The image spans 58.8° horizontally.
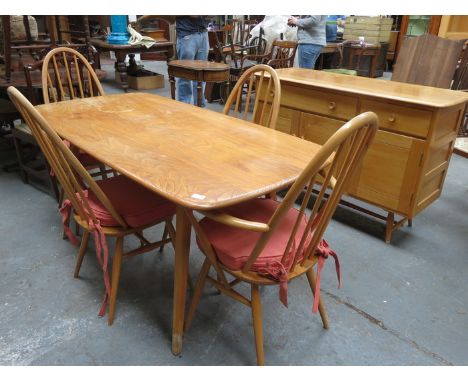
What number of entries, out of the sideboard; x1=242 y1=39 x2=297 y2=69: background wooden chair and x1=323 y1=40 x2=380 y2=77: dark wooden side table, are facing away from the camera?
0

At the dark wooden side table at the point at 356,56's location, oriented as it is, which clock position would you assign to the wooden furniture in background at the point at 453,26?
The wooden furniture in background is roughly at 7 o'clock from the dark wooden side table.

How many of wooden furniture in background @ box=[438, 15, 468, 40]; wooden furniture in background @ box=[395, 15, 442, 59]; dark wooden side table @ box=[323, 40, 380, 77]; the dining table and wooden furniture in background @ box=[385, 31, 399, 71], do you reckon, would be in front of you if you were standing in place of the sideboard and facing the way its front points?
1

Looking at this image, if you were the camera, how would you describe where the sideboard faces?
facing the viewer and to the left of the viewer

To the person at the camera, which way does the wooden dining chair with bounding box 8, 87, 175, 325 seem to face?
facing away from the viewer and to the right of the viewer

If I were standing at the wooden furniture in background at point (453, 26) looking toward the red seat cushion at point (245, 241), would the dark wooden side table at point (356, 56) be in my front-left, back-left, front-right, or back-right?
front-right

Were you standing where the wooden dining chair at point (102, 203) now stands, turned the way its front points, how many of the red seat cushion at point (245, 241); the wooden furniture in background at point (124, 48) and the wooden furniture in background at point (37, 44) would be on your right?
1

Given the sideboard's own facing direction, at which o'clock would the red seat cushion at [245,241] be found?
The red seat cushion is roughly at 11 o'clock from the sideboard.

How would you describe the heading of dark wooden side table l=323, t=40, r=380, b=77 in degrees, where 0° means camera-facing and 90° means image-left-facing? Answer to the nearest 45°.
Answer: approximately 45°

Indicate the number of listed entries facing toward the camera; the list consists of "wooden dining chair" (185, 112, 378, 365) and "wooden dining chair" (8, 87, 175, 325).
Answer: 0

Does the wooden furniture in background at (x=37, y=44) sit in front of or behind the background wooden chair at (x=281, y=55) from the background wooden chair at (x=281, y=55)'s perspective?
in front

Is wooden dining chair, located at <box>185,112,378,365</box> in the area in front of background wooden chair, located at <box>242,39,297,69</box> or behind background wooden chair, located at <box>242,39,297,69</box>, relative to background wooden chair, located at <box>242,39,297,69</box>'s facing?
in front
